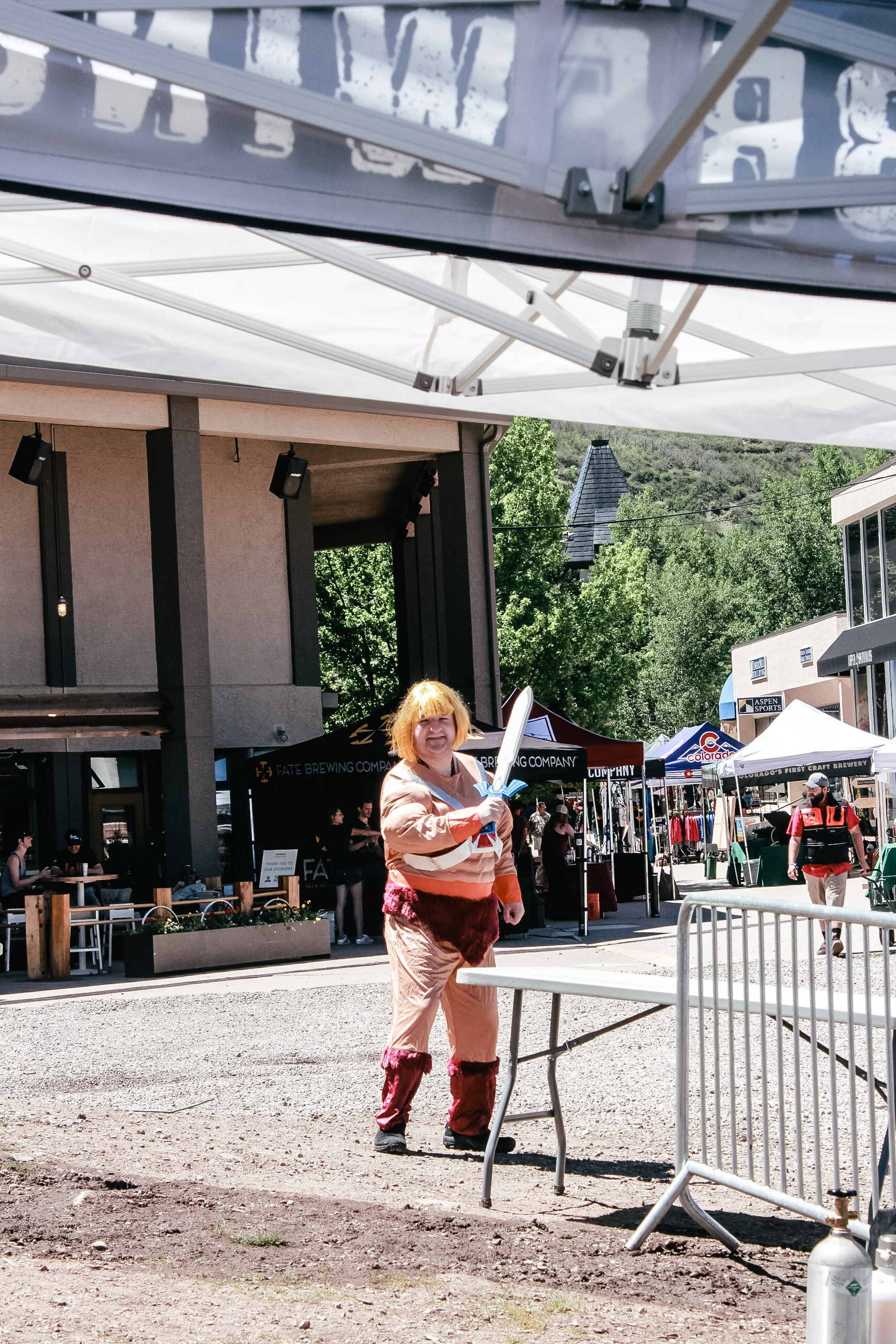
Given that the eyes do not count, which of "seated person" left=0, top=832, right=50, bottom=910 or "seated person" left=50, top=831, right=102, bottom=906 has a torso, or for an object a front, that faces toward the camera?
"seated person" left=50, top=831, right=102, bottom=906

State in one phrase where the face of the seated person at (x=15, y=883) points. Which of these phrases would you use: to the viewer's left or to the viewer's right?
to the viewer's right

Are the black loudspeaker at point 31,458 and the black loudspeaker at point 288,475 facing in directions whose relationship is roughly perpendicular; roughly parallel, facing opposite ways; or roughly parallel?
roughly parallel

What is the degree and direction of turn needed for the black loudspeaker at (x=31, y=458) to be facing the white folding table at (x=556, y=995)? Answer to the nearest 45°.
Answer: approximately 45° to its right

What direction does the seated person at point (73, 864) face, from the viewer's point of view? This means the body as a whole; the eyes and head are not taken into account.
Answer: toward the camera

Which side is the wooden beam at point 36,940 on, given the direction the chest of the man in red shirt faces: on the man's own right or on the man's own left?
on the man's own right

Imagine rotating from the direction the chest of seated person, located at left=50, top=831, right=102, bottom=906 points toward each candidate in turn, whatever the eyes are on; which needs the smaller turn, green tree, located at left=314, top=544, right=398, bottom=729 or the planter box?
the planter box

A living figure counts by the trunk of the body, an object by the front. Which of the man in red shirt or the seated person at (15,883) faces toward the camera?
the man in red shirt

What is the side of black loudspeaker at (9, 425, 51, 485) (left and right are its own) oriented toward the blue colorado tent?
left

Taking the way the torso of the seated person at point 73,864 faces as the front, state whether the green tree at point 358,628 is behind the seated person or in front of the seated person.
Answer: behind

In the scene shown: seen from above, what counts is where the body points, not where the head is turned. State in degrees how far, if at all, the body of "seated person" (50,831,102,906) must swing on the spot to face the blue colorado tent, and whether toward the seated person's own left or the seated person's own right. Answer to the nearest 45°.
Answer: approximately 135° to the seated person's own left

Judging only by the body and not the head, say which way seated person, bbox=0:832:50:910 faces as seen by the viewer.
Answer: to the viewer's right
